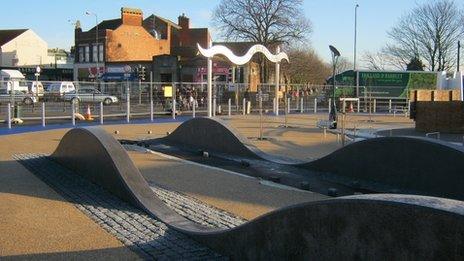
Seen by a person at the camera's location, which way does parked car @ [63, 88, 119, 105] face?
facing to the right of the viewer

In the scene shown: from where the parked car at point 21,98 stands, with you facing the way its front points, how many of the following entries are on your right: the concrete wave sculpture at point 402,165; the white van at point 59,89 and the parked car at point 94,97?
1

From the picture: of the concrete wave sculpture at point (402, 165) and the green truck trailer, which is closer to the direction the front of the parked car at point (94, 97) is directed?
the green truck trailer

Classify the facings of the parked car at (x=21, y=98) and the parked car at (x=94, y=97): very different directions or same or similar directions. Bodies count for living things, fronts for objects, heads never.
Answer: same or similar directions
